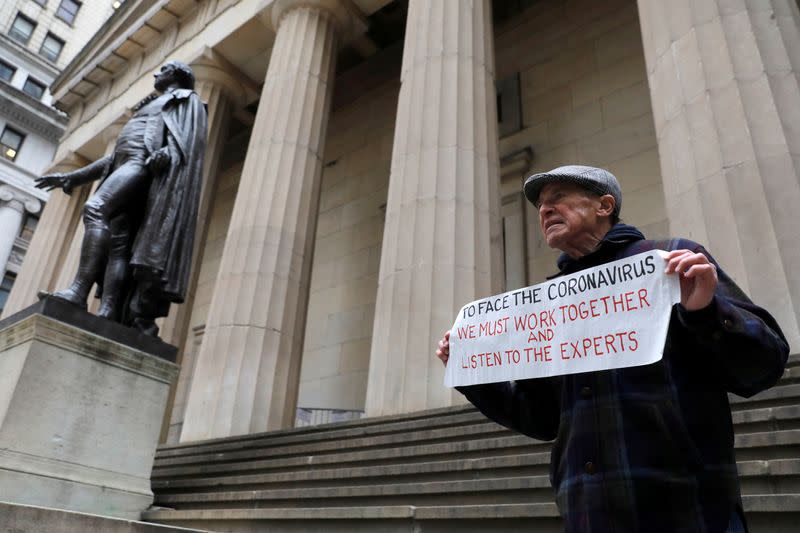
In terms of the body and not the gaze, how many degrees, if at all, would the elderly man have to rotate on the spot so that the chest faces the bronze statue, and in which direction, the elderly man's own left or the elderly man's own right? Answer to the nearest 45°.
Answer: approximately 90° to the elderly man's own right

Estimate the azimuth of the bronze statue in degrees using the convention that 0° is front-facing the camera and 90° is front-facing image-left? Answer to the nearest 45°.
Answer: approximately 90°

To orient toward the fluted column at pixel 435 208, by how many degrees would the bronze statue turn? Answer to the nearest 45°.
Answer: approximately 180°

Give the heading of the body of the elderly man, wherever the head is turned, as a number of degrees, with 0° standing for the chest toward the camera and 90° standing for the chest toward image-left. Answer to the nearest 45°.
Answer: approximately 45°

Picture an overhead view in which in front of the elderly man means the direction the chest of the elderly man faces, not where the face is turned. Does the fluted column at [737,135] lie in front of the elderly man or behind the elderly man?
behind

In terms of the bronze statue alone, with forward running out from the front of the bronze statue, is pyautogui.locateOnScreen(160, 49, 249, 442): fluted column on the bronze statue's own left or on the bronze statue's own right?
on the bronze statue's own right

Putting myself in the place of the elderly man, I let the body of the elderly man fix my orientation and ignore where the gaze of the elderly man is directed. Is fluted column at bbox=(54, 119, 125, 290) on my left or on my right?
on my right

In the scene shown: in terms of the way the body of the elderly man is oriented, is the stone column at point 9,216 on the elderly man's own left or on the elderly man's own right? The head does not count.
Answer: on the elderly man's own right
